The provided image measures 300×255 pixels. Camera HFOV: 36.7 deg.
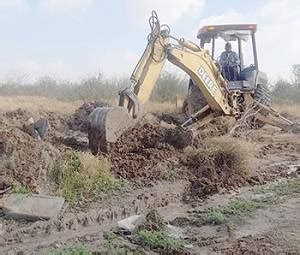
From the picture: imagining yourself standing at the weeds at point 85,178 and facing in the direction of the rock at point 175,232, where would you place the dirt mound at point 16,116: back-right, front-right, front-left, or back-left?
back-left

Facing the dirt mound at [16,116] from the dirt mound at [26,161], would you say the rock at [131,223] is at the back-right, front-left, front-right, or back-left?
back-right

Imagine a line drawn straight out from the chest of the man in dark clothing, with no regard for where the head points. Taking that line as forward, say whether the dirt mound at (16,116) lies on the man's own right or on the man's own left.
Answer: on the man's own right

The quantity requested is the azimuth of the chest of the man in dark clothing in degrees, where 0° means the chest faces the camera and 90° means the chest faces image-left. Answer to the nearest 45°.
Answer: approximately 0°

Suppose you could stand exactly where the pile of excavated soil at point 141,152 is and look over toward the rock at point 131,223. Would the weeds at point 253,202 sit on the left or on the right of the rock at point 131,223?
left
